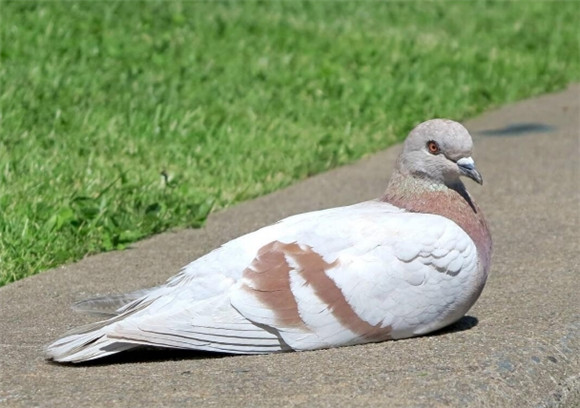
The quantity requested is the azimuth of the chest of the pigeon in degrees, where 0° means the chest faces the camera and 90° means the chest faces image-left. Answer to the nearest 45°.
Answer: approximately 270°
